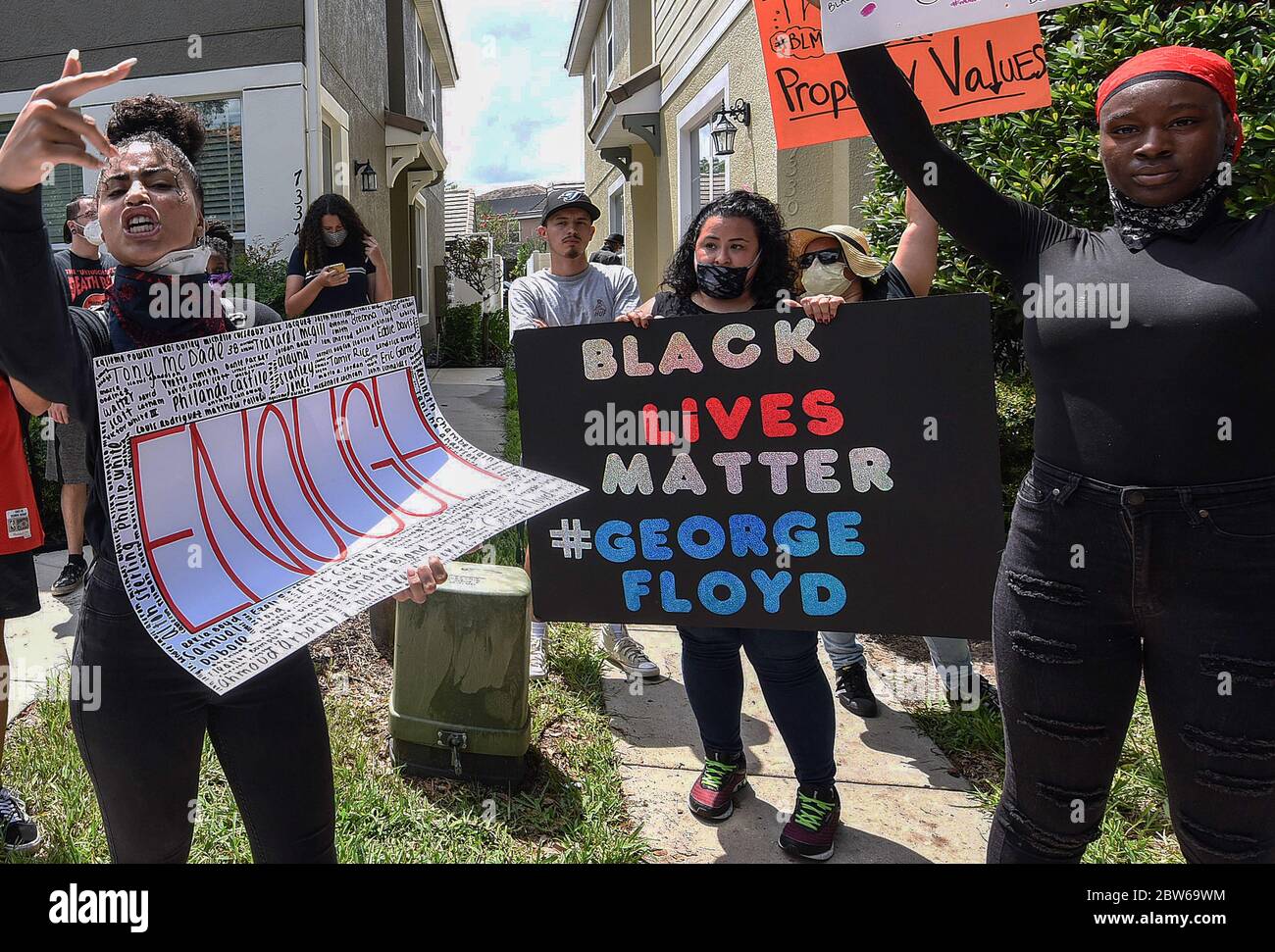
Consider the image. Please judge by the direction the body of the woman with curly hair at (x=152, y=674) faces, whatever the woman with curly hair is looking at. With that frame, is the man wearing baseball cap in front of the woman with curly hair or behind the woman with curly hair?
behind

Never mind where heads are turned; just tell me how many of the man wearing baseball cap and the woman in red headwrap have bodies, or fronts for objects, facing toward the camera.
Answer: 2

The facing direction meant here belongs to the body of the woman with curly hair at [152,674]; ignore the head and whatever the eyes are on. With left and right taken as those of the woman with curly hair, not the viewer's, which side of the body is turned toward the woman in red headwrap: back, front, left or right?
left

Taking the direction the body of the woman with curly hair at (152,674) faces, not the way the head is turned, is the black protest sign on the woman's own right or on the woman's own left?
on the woman's own left

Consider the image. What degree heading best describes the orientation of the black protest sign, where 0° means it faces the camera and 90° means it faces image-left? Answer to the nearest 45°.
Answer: approximately 0°
